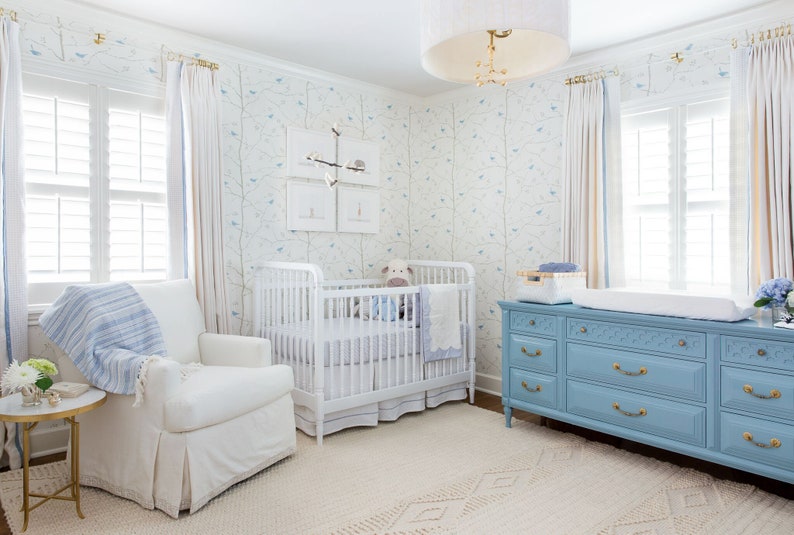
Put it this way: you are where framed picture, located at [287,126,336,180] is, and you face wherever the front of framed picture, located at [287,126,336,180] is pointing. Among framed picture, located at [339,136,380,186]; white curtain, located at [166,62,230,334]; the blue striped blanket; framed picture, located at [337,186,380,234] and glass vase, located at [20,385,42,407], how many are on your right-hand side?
3

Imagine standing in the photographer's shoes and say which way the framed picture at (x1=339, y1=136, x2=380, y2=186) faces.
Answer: facing the viewer and to the right of the viewer

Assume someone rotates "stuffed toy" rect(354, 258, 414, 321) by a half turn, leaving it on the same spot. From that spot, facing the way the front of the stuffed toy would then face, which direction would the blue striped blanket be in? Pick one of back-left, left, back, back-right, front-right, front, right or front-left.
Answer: back-left

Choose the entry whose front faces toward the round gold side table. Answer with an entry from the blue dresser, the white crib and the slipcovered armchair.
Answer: the blue dresser

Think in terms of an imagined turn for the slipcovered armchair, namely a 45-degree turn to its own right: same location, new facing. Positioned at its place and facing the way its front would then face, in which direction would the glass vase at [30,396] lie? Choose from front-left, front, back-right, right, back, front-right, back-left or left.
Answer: right

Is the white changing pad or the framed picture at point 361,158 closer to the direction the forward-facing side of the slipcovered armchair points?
the white changing pad

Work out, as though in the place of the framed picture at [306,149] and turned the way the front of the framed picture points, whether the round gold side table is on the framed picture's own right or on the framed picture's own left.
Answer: on the framed picture's own right
